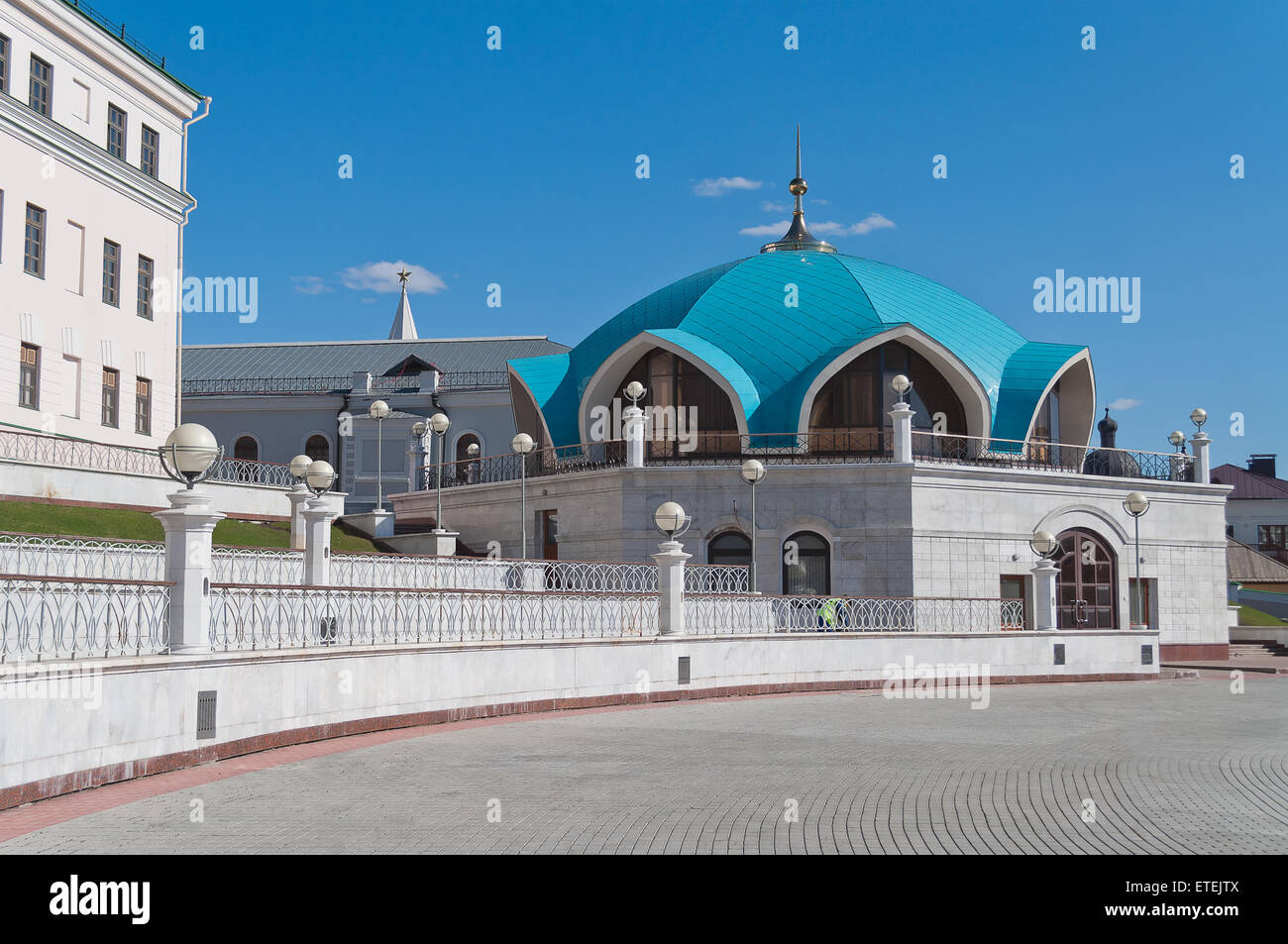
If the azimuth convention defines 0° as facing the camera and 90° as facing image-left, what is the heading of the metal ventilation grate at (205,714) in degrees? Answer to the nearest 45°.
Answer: approximately 0°

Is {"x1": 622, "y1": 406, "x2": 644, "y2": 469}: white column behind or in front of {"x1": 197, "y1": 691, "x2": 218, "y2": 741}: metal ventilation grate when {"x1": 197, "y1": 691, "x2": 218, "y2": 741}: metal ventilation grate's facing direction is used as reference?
behind

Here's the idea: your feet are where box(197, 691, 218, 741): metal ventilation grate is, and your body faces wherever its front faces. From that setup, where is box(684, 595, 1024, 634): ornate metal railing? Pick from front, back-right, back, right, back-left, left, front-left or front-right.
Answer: back-left

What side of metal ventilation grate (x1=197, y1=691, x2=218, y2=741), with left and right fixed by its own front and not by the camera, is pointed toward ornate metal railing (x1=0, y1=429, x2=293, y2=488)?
back

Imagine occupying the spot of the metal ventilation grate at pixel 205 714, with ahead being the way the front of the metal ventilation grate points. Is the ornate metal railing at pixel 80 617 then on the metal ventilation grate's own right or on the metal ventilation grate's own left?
on the metal ventilation grate's own right

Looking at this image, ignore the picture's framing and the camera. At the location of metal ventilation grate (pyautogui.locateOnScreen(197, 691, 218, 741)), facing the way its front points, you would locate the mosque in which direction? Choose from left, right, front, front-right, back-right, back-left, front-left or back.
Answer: back-left

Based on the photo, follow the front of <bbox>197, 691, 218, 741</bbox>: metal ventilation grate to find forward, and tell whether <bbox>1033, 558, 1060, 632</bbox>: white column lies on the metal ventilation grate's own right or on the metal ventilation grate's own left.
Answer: on the metal ventilation grate's own left

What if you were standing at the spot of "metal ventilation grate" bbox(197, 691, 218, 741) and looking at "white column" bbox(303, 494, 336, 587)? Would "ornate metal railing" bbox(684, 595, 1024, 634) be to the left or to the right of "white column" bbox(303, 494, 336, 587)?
right

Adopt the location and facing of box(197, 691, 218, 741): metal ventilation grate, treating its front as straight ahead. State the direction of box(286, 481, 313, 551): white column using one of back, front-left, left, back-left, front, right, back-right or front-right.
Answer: back

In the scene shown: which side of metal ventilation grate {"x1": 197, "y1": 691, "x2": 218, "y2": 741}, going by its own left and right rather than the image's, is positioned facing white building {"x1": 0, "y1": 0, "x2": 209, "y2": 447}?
back
